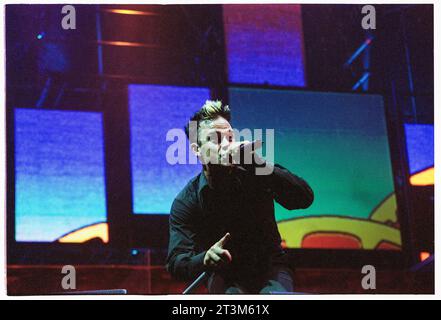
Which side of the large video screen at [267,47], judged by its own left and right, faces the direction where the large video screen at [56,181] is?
right

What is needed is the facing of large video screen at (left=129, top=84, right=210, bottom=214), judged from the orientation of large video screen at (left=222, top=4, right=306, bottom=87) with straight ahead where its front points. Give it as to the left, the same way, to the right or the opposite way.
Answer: the same way

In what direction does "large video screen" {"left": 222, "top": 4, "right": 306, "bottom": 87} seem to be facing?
toward the camera

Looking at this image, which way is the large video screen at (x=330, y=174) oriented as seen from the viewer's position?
toward the camera

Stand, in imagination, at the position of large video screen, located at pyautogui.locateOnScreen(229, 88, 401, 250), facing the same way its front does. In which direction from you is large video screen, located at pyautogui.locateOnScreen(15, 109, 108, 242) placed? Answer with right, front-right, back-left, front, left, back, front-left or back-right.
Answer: right

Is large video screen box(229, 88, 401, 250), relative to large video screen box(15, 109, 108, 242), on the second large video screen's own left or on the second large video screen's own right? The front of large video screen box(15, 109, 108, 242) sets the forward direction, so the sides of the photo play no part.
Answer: on the second large video screen's own left

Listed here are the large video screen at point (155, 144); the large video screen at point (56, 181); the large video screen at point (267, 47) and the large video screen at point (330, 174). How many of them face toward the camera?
4

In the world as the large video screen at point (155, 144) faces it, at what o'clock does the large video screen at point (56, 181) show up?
the large video screen at point (56, 181) is roughly at 3 o'clock from the large video screen at point (155, 144).

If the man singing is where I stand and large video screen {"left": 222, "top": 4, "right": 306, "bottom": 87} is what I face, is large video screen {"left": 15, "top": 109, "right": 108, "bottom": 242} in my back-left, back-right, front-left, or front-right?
front-left

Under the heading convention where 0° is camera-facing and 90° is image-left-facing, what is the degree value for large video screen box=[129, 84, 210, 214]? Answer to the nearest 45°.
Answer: approximately 0°

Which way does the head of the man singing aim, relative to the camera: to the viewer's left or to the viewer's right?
to the viewer's right

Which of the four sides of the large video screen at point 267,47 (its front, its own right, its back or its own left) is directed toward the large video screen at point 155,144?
right

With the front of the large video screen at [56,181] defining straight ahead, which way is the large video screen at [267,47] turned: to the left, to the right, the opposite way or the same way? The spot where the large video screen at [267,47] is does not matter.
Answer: the same way

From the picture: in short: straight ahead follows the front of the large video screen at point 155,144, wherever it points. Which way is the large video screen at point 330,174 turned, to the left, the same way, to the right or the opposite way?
the same way

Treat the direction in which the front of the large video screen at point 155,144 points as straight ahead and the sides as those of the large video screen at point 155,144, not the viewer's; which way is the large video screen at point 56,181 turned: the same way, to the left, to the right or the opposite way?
the same way
